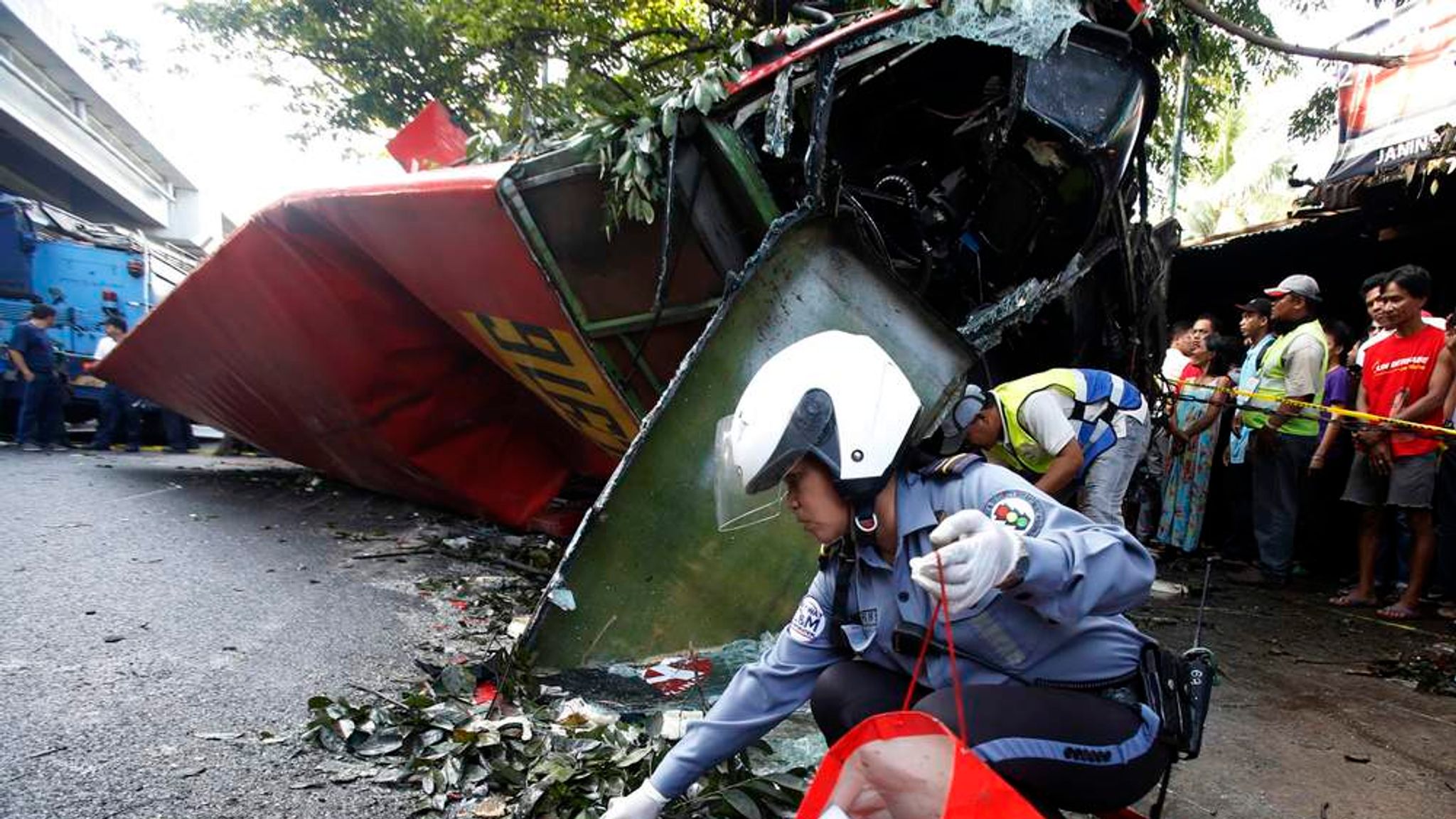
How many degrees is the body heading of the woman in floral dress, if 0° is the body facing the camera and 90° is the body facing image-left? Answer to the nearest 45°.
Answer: approximately 45°

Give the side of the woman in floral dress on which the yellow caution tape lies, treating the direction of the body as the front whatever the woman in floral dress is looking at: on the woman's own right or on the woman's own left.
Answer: on the woman's own left

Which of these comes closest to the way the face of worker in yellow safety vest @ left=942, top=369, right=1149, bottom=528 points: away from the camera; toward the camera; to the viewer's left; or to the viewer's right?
to the viewer's left

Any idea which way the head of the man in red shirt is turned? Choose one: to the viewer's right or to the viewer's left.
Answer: to the viewer's left

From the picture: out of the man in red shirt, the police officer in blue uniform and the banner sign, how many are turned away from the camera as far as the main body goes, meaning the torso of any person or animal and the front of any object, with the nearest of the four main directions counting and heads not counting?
0

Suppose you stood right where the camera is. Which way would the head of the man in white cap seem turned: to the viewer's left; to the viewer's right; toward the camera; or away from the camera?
to the viewer's left

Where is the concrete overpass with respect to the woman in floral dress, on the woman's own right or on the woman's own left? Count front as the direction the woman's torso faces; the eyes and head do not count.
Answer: on the woman's own right

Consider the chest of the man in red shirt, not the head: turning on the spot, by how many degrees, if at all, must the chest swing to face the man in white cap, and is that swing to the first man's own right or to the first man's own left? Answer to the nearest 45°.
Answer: approximately 90° to the first man's own right

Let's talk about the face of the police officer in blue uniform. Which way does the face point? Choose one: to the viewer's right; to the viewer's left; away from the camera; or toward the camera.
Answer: to the viewer's left

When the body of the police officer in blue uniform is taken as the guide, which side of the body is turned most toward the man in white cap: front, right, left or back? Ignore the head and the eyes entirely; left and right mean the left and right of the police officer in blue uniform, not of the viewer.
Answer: back

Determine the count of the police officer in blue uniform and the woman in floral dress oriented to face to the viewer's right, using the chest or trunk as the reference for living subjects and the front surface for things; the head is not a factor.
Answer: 0
